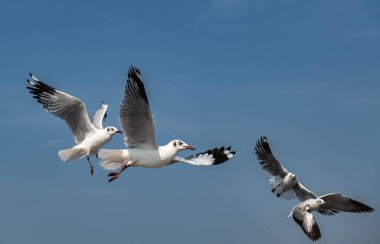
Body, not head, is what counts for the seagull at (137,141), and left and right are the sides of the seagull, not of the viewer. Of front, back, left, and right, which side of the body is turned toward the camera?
right

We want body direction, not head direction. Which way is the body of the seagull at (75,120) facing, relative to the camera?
to the viewer's right

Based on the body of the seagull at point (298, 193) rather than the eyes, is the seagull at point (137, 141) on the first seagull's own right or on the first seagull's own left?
on the first seagull's own right

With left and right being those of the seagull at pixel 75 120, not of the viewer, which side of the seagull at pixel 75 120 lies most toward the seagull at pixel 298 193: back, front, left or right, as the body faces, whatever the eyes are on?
front

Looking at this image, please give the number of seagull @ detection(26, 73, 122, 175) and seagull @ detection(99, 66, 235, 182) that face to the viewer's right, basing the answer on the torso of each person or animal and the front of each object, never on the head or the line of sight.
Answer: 2

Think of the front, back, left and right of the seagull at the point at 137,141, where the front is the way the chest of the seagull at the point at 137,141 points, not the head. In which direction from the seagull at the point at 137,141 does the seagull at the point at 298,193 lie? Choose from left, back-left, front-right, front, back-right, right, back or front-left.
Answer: front-left
